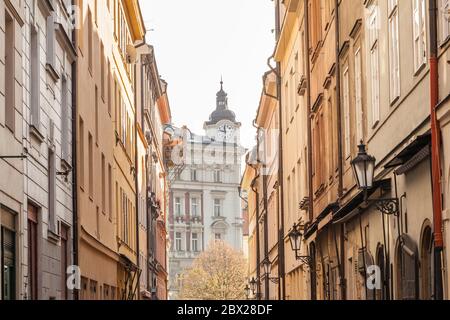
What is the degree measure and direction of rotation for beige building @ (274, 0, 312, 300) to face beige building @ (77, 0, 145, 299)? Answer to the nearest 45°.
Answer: approximately 45° to its left

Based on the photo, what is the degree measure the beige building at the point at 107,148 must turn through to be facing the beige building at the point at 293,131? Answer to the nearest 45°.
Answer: approximately 45° to its left

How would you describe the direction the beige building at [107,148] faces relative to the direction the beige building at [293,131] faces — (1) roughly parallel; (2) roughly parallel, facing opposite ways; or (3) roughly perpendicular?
roughly parallel, facing opposite ways

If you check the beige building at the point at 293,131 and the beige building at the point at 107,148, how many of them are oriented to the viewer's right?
1

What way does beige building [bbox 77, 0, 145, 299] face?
to the viewer's right

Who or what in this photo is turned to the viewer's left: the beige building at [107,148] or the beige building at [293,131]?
the beige building at [293,131]

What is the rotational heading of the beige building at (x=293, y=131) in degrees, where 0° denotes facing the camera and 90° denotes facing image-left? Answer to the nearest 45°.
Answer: approximately 90°
